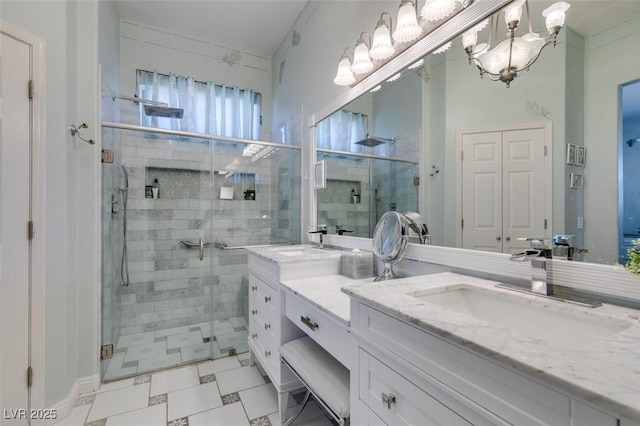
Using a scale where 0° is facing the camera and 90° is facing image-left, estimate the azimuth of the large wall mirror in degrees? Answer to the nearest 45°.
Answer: approximately 45°

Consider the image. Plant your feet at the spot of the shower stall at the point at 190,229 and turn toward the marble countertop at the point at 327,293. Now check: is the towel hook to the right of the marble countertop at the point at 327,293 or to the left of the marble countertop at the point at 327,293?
right

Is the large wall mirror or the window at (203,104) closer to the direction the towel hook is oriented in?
the large wall mirror

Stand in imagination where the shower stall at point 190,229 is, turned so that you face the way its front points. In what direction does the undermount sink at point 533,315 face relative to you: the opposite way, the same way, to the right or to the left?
to the right

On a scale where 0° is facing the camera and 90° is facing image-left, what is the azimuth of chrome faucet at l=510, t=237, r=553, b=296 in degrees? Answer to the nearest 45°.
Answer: approximately 45°
